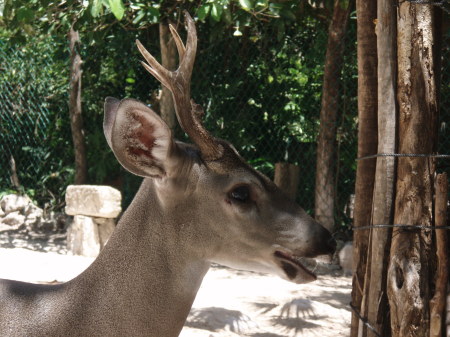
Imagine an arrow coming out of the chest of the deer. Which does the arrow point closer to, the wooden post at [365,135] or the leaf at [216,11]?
the wooden post

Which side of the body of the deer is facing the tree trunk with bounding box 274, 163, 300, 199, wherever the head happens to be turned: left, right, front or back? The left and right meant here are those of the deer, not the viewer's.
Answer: left

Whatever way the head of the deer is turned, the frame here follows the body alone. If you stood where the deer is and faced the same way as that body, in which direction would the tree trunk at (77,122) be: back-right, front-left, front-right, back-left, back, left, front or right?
left

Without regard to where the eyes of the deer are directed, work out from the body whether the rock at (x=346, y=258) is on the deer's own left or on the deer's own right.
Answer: on the deer's own left

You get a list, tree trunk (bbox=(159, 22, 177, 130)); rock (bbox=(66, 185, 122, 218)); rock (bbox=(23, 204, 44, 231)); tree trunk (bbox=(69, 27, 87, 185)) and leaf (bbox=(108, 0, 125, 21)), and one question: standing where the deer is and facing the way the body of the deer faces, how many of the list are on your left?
5

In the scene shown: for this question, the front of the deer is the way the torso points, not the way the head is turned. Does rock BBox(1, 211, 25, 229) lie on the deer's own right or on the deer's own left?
on the deer's own left

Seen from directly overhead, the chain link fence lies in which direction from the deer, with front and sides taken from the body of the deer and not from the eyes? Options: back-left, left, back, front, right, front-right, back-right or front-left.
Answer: left

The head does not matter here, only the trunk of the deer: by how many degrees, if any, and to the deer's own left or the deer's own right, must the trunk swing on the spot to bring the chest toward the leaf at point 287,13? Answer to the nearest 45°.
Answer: approximately 90° to the deer's own left

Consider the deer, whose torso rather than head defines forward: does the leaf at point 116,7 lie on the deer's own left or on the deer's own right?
on the deer's own left

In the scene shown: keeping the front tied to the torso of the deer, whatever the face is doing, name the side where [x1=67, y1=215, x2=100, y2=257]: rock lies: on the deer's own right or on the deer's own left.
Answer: on the deer's own left

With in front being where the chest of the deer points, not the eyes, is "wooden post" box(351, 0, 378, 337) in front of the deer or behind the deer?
in front

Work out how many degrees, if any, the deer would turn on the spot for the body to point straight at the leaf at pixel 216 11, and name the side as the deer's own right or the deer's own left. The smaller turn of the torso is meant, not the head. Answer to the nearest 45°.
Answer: approximately 90° to the deer's own left

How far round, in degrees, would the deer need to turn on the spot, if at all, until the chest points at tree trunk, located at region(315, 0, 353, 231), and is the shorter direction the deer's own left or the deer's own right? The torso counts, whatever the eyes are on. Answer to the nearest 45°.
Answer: approximately 90° to the deer's own left

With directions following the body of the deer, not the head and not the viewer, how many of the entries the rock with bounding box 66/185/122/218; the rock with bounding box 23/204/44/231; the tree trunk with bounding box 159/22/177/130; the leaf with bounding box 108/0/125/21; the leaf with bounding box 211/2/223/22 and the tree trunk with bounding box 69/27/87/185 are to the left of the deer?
6

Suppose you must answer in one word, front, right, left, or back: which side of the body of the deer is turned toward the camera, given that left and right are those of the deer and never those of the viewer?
right

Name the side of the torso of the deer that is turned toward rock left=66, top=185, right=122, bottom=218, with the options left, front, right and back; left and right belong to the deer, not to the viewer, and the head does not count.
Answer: left

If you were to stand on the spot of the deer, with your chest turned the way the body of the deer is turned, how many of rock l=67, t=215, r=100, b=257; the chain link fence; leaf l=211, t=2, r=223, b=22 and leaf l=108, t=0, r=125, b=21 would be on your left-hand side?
4

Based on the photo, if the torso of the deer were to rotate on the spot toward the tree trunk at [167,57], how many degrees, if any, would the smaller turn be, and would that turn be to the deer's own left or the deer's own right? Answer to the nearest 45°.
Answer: approximately 90° to the deer's own left
